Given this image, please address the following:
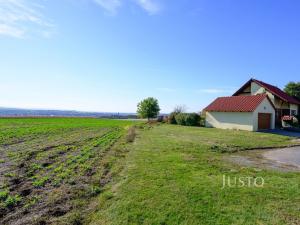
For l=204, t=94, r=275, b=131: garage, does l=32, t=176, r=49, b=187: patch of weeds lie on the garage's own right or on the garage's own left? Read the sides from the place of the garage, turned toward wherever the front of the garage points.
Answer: on the garage's own right

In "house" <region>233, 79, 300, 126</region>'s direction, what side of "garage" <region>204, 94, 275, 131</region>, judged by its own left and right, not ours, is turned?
left

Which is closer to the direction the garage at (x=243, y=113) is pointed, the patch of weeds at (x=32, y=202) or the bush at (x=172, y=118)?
the patch of weeds

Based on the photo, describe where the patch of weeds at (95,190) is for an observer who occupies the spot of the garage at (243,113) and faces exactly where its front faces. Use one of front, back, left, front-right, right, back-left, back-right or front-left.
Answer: front-right

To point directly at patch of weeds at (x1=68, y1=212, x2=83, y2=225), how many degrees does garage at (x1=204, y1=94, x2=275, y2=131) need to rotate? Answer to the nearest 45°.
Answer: approximately 45° to its right

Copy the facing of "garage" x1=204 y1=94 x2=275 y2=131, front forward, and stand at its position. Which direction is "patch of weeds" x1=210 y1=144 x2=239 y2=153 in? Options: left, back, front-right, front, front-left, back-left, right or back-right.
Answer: front-right

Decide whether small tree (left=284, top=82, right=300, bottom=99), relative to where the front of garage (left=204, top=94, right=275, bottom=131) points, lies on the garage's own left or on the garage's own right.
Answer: on the garage's own left

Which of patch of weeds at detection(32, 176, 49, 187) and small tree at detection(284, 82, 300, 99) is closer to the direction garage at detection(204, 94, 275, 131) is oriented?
the patch of weeds

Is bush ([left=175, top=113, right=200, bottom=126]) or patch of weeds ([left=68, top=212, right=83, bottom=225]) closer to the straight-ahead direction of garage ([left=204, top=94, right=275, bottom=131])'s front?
the patch of weeds

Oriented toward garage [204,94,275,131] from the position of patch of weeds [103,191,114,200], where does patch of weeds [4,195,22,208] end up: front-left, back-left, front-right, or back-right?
back-left

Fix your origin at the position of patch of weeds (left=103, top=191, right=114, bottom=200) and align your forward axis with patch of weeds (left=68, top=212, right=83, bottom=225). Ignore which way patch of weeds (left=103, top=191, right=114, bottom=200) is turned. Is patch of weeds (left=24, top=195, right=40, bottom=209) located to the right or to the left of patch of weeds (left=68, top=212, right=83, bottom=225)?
right
